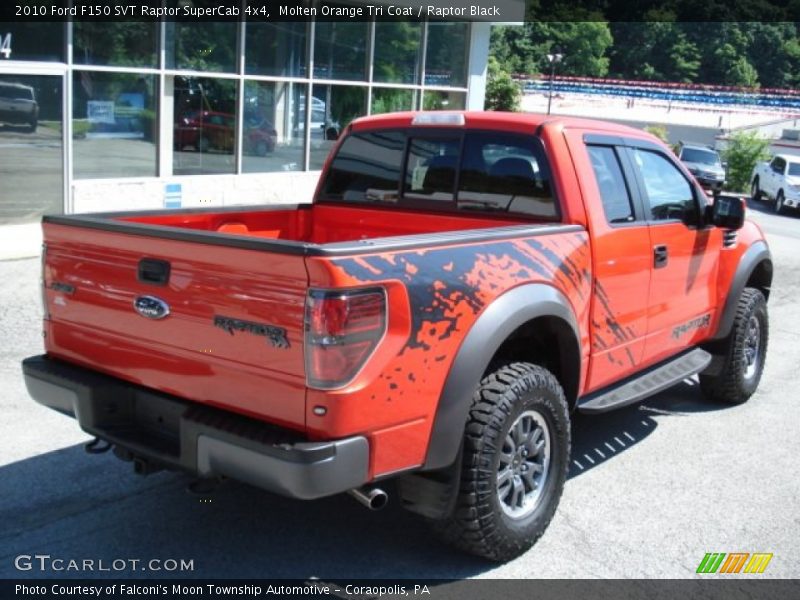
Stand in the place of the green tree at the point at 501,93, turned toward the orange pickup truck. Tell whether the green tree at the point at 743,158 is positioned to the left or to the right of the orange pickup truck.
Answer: left

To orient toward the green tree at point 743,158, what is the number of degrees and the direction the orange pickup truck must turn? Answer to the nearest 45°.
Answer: approximately 45° to its left

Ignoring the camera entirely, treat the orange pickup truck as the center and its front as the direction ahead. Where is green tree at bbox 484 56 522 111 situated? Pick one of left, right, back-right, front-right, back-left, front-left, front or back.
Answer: front-left

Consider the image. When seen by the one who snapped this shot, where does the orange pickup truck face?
facing away from the viewer and to the right of the viewer
